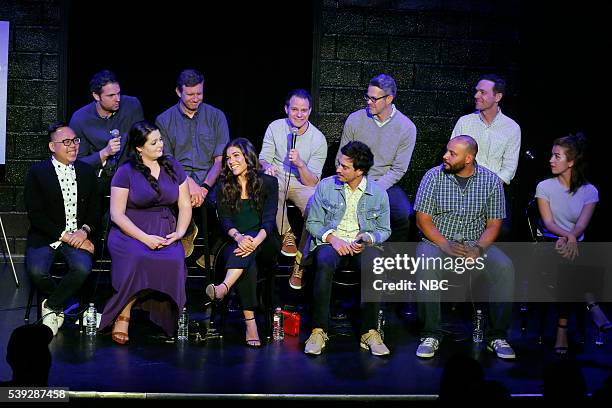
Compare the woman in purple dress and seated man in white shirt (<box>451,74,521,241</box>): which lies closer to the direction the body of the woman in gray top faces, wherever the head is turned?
the woman in purple dress

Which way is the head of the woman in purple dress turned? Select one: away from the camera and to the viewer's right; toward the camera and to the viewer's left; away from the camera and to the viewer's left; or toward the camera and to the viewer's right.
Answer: toward the camera and to the viewer's right

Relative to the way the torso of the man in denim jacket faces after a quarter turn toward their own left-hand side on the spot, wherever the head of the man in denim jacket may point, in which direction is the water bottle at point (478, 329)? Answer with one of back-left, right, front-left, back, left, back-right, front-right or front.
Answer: front

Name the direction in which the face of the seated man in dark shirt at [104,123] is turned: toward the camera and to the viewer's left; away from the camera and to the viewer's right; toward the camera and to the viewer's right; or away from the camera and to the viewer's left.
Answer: toward the camera and to the viewer's right

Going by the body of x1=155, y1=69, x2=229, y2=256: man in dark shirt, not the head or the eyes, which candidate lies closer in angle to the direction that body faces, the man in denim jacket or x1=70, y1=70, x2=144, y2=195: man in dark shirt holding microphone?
the man in denim jacket

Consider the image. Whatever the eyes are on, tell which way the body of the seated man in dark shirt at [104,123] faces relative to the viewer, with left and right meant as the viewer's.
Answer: facing the viewer and to the right of the viewer

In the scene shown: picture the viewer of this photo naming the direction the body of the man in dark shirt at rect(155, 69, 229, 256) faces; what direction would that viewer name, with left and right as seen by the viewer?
facing the viewer

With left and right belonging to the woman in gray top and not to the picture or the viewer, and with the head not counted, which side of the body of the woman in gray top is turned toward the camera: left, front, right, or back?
front

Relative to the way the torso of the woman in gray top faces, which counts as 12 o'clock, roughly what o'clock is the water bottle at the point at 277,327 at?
The water bottle is roughly at 2 o'clock from the woman in gray top.

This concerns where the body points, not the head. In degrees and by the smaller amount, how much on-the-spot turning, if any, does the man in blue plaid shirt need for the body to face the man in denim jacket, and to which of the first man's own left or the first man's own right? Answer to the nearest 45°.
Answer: approximately 90° to the first man's own right

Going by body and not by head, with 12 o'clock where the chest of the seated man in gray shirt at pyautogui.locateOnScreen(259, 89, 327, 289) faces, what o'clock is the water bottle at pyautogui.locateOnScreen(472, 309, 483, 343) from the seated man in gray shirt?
The water bottle is roughly at 10 o'clock from the seated man in gray shirt.
